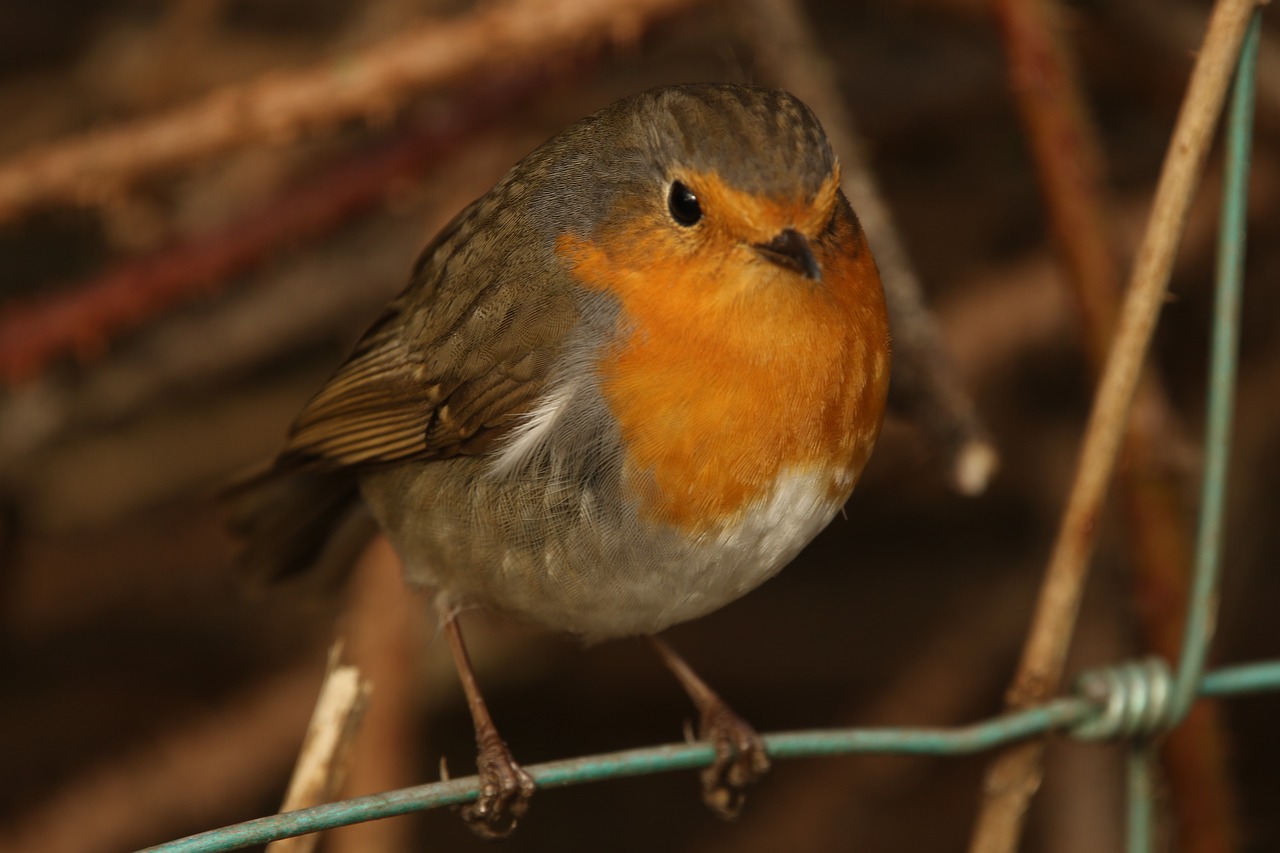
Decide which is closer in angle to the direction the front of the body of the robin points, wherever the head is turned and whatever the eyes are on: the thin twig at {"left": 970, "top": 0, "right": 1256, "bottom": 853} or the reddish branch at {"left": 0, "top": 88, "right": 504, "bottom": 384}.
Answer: the thin twig

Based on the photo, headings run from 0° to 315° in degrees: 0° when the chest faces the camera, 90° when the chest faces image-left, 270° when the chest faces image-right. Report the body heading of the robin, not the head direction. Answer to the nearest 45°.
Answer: approximately 315°

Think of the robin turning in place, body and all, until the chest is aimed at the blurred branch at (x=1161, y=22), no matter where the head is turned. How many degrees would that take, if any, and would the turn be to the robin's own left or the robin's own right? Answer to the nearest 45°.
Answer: approximately 90° to the robin's own left

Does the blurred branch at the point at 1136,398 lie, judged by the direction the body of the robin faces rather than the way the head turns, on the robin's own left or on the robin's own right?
on the robin's own left

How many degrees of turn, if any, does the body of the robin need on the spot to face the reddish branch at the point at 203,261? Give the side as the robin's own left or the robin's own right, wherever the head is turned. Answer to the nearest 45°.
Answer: approximately 180°

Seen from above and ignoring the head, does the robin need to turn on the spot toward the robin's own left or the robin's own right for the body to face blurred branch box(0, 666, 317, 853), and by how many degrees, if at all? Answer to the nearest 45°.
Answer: approximately 180°

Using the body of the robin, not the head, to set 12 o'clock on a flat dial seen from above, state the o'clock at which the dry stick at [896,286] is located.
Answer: The dry stick is roughly at 9 o'clock from the robin.
